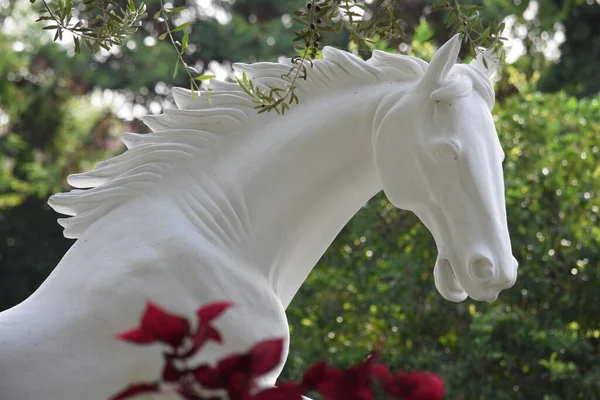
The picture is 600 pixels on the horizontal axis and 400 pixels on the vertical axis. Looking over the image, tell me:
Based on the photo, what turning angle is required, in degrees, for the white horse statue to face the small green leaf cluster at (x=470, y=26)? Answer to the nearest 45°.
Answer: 0° — it already faces it

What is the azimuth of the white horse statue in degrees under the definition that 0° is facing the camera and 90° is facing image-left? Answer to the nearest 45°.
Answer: approximately 270°

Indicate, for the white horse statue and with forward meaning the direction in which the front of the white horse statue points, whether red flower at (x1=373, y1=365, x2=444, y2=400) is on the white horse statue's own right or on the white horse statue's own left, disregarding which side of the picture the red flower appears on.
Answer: on the white horse statue's own right

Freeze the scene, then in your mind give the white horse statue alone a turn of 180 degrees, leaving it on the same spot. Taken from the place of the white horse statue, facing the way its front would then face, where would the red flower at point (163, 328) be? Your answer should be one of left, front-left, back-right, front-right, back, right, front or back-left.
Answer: left
